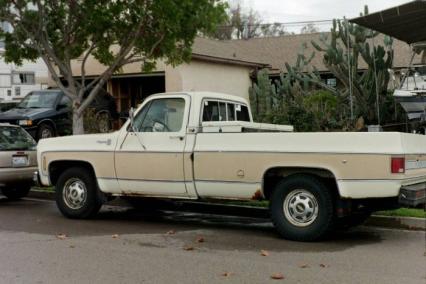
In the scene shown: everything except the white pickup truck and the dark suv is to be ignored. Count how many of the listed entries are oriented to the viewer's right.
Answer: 0

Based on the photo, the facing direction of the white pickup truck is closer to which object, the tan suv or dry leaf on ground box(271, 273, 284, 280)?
the tan suv

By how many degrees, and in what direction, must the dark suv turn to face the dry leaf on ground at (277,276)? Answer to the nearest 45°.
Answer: approximately 45° to its left

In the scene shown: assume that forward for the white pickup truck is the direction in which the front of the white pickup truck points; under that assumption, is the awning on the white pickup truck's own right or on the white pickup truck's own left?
on the white pickup truck's own right

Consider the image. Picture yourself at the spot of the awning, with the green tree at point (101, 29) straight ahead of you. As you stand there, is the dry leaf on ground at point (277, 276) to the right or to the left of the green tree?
left

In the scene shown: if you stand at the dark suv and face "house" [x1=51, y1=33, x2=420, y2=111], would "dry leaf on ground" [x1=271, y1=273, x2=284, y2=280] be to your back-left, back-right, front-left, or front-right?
back-right

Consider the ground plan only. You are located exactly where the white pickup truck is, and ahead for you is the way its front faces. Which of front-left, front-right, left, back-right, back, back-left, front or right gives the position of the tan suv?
front

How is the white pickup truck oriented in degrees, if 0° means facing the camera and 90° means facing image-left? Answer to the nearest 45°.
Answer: approximately 135°

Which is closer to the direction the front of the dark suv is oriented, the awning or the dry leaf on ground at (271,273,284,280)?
the dry leaf on ground

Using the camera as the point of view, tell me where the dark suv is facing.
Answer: facing the viewer and to the left of the viewer

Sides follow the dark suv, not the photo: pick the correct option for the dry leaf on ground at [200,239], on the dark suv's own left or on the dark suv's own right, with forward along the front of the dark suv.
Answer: on the dark suv's own left

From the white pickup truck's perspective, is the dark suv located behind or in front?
in front
